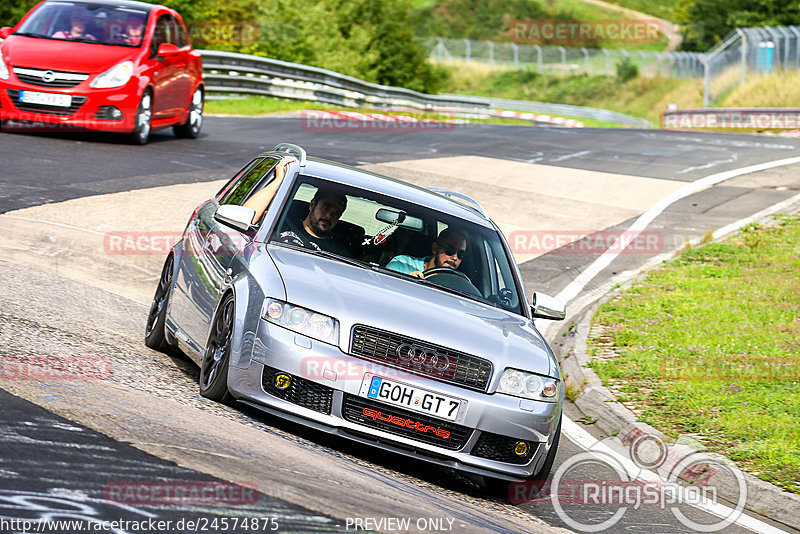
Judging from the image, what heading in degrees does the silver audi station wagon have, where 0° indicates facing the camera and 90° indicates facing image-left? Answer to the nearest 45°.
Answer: approximately 315°

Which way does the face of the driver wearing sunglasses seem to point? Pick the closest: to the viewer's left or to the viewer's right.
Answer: to the viewer's right

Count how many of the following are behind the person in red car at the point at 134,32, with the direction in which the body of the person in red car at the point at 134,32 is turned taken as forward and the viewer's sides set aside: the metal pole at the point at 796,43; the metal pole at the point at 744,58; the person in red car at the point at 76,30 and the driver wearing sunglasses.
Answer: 2

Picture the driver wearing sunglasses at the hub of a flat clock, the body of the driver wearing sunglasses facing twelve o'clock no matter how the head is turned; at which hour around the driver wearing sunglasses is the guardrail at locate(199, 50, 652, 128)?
The guardrail is roughly at 7 o'clock from the driver wearing sunglasses.

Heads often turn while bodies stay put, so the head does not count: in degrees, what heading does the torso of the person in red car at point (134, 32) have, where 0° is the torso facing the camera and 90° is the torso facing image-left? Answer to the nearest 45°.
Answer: approximately 45°

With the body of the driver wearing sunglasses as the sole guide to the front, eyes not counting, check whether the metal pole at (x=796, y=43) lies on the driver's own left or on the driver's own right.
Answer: on the driver's own left

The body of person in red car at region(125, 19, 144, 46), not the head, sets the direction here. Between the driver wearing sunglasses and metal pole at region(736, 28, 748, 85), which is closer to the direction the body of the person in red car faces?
the driver wearing sunglasses

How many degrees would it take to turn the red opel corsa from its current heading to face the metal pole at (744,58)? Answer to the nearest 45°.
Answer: approximately 180°

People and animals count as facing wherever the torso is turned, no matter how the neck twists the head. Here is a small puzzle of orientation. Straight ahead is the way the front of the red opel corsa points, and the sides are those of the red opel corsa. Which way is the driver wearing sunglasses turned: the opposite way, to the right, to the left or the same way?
to the left

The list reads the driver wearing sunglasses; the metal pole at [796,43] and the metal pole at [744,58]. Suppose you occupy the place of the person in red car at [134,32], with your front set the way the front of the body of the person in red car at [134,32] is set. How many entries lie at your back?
2

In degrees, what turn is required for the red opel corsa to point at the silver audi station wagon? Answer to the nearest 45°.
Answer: approximately 45° to its left
